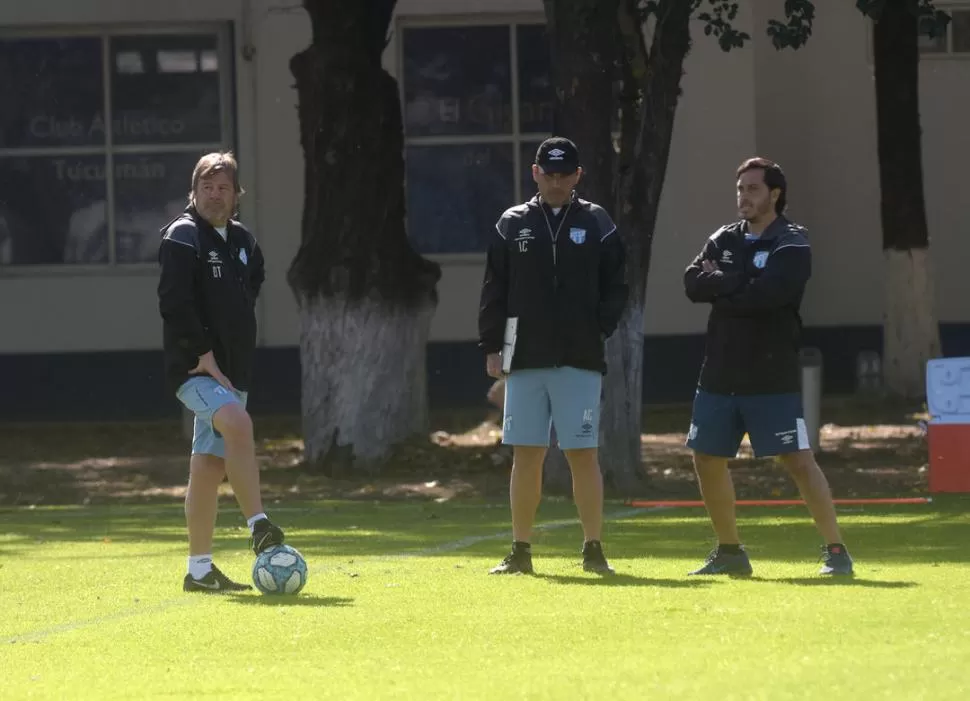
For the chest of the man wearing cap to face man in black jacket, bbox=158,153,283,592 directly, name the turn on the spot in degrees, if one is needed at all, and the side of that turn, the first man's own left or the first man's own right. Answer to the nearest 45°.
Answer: approximately 90° to the first man's own right

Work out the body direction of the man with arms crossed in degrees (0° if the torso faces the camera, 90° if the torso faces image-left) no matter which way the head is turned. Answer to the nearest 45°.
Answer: approximately 45°

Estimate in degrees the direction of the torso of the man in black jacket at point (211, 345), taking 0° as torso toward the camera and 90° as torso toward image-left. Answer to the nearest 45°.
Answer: approximately 315°

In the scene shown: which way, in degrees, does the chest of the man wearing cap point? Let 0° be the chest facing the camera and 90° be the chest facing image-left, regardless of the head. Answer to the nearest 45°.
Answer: approximately 0°

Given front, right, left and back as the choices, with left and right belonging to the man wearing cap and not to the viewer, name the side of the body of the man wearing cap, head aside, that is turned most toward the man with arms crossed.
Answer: left

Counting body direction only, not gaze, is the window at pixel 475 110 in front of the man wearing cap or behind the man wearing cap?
behind

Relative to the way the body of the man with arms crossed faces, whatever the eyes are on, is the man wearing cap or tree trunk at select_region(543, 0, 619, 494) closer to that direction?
the man wearing cap

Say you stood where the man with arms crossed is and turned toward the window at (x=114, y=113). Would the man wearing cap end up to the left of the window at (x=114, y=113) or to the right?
left

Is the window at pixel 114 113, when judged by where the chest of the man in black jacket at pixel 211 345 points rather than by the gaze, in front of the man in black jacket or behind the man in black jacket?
behind

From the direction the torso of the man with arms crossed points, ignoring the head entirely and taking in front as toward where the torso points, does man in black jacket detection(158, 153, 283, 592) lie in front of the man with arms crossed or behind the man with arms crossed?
in front

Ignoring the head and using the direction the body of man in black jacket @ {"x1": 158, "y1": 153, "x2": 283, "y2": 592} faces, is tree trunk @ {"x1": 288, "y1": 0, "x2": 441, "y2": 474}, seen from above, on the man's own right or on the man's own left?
on the man's own left

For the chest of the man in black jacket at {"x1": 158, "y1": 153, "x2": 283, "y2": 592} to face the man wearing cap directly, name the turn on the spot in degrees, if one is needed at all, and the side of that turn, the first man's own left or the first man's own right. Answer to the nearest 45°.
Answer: approximately 45° to the first man's own left

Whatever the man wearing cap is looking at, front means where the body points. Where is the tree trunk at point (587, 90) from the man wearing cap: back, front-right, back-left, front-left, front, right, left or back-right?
back
